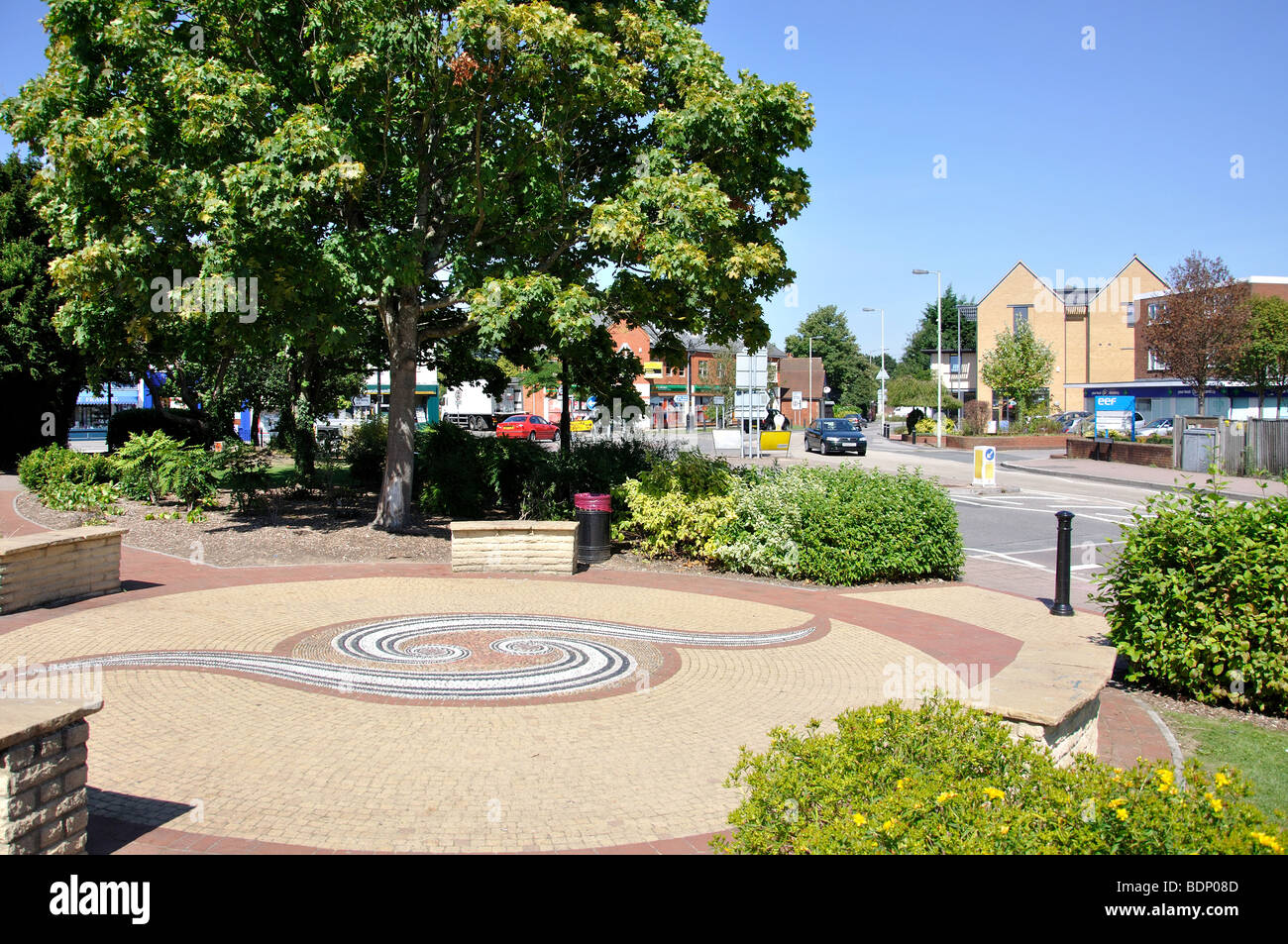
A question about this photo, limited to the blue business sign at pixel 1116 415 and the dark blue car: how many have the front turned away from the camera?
0

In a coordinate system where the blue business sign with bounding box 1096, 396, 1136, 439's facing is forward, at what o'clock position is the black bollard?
The black bollard is roughly at 12 o'clock from the blue business sign.

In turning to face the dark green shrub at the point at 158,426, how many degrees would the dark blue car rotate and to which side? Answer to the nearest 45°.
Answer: approximately 90° to its right

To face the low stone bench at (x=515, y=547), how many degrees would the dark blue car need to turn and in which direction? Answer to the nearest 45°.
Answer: approximately 45° to its right

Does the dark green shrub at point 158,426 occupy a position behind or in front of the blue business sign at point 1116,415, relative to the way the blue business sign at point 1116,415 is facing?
in front

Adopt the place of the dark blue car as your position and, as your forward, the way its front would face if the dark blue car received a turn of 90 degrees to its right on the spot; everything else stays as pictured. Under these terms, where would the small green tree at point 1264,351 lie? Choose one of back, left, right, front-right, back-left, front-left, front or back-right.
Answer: back-left

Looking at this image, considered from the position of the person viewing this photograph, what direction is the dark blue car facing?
facing the viewer and to the right of the viewer

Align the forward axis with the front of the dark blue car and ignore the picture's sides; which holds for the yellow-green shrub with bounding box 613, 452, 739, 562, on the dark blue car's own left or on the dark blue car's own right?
on the dark blue car's own right

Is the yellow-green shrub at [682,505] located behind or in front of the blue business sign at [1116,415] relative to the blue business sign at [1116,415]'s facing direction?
in front

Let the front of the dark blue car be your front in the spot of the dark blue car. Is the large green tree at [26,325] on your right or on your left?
on your right

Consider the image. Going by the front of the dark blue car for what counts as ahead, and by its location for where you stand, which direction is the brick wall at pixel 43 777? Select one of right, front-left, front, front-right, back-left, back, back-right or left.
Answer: front-right

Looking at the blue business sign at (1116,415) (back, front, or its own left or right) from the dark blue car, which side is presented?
right

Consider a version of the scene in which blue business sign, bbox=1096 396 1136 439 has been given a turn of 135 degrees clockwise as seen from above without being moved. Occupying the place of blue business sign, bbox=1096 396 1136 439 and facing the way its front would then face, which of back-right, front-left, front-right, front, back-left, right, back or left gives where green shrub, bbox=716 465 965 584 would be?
back-left

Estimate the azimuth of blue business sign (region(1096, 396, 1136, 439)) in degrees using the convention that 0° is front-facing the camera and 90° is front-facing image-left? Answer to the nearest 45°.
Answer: approximately 0°

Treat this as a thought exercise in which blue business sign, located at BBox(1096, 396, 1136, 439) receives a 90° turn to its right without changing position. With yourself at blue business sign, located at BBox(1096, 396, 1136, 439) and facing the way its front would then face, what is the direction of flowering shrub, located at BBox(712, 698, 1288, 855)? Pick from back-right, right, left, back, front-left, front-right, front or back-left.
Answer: left
